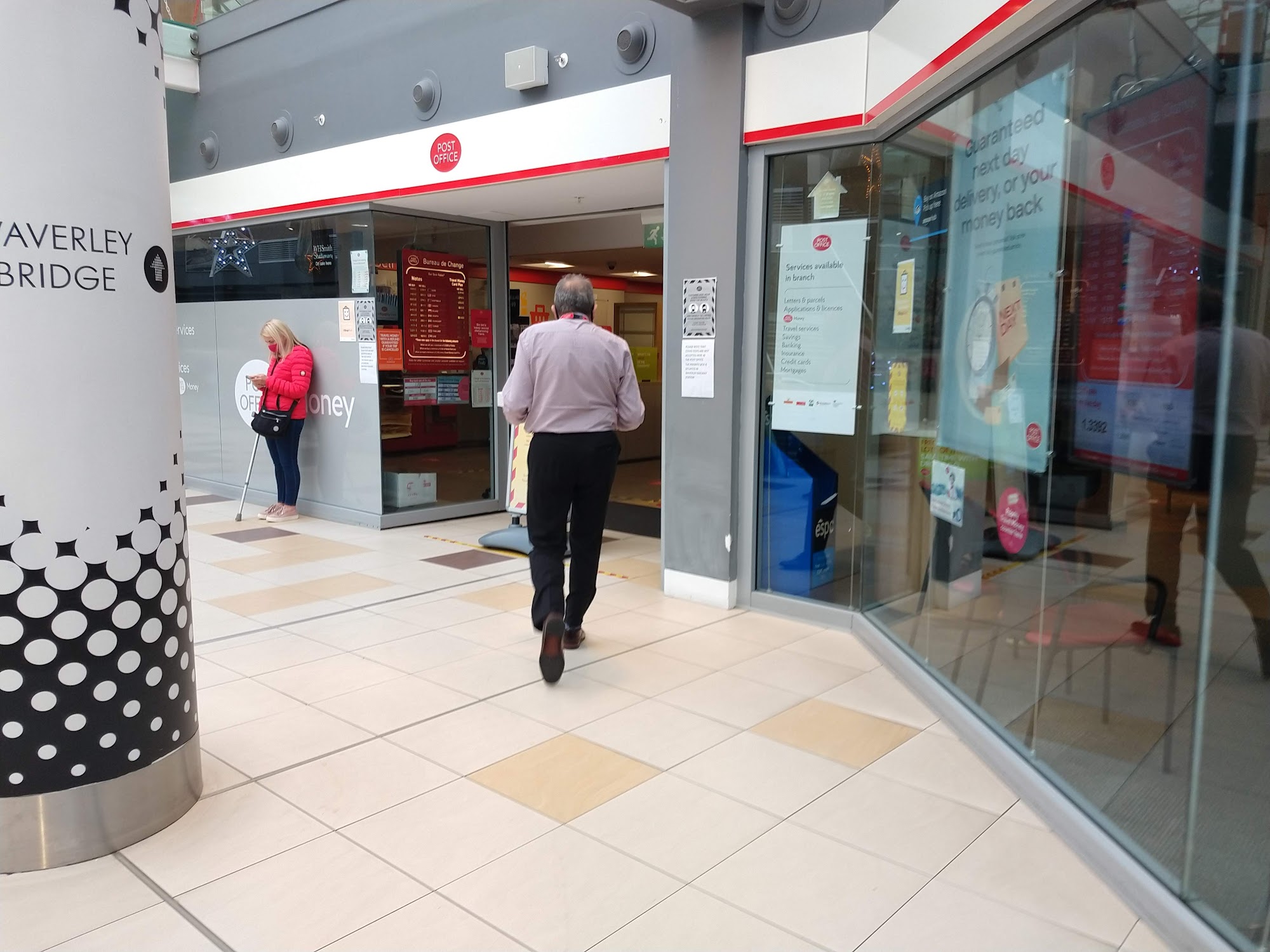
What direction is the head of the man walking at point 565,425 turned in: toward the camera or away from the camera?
away from the camera

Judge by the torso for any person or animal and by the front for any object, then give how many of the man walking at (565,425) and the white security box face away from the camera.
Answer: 1

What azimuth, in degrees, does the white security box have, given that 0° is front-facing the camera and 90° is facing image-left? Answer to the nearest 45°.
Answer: approximately 45°

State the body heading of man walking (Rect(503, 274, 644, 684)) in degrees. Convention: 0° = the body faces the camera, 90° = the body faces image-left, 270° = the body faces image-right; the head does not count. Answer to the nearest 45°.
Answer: approximately 180°

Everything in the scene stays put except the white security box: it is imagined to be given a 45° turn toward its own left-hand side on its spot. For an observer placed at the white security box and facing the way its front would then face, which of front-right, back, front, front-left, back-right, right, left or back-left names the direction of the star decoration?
back-right

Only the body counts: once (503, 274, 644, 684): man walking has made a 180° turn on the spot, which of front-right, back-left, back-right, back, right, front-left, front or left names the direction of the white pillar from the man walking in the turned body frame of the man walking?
front-right

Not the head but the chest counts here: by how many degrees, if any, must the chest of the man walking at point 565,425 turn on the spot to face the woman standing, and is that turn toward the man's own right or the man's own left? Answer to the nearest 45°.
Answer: approximately 45° to the man's own left

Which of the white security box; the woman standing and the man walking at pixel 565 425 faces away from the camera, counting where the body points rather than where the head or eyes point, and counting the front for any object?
the man walking
